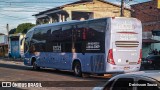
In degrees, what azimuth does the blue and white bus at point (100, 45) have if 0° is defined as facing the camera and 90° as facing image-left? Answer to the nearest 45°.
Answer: approximately 135°
